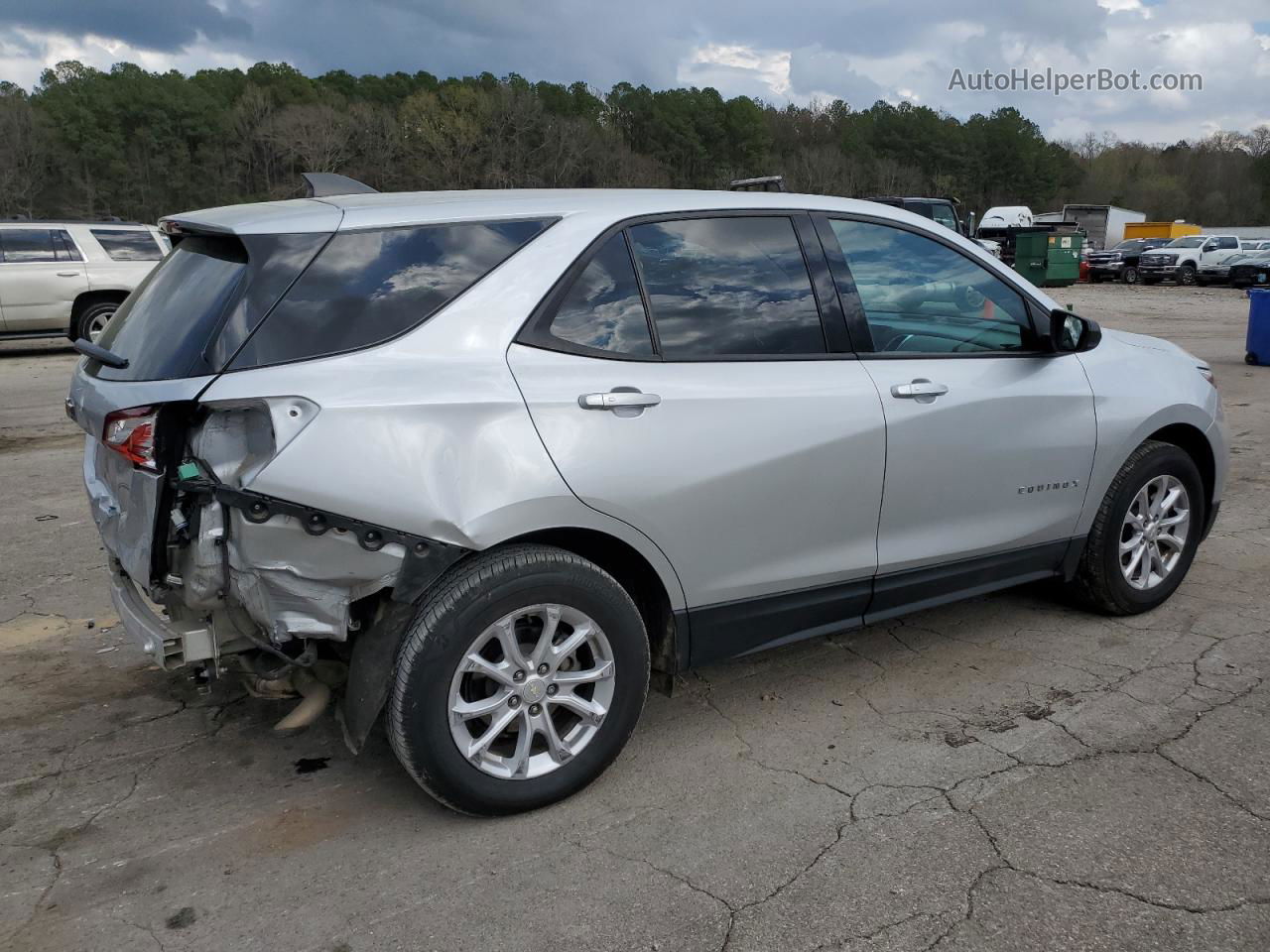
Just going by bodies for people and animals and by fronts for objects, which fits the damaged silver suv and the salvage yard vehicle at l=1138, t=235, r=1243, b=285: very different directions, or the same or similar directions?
very different directions

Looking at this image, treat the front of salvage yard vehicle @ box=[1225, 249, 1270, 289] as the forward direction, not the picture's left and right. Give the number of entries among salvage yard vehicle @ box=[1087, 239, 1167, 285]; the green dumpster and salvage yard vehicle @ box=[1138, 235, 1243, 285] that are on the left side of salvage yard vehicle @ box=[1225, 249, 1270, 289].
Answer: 0

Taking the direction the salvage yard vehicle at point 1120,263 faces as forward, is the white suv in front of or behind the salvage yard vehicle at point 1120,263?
in front

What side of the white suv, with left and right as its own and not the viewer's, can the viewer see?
left

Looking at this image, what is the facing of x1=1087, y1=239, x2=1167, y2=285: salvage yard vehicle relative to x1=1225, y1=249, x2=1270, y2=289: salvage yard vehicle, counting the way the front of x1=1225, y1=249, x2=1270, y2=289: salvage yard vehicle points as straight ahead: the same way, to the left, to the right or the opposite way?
the same way

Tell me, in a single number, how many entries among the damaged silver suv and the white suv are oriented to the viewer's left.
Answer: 1

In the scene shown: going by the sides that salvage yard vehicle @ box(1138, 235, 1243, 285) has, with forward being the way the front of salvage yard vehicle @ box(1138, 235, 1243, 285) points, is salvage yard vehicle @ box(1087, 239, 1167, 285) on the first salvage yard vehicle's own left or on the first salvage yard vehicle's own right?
on the first salvage yard vehicle's own right

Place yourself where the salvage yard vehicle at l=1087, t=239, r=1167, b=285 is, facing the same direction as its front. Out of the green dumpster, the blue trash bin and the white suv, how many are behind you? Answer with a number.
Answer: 0

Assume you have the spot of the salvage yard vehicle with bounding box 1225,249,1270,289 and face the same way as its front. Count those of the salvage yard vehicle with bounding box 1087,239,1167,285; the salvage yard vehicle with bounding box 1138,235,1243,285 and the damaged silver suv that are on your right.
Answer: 2

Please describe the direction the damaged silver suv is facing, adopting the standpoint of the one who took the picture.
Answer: facing away from the viewer and to the right of the viewer

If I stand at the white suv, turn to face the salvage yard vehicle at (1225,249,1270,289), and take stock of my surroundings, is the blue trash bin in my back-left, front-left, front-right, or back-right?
front-right

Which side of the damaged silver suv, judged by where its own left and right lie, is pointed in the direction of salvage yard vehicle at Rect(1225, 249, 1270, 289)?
front

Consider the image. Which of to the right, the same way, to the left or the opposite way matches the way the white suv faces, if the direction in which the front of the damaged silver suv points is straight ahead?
the opposite way

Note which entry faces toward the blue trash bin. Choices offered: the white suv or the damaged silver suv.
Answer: the damaged silver suv

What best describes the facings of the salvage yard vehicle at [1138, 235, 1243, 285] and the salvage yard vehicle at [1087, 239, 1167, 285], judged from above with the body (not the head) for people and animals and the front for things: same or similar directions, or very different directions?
same or similar directions

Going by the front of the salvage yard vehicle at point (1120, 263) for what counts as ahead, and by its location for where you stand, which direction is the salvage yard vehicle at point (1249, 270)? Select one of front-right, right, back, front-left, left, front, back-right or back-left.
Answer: left

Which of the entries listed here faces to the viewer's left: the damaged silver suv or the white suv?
the white suv

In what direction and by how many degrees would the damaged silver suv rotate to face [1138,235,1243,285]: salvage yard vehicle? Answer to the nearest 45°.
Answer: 0° — it already faces it

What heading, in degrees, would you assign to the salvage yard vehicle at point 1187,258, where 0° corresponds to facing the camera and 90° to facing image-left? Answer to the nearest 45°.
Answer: approximately 45°
